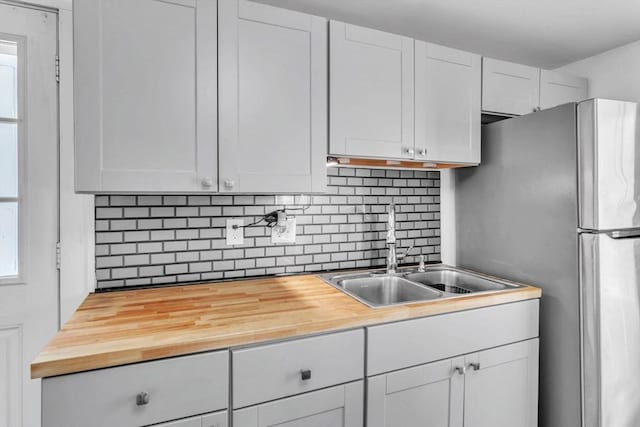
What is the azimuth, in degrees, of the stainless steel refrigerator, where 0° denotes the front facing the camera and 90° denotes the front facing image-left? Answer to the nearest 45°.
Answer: approximately 315°

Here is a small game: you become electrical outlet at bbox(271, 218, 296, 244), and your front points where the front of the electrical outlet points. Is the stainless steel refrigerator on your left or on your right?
on your left

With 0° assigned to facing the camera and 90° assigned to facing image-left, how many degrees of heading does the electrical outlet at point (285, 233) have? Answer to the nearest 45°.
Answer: approximately 0°

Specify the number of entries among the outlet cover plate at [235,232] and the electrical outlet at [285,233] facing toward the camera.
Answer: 2

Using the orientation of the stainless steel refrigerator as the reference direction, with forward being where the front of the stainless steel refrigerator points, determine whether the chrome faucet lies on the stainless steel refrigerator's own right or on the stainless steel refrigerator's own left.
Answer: on the stainless steel refrigerator's own right

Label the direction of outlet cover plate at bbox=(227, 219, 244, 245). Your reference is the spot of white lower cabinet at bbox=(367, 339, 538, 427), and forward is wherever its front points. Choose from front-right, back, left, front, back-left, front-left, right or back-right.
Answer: back-right
